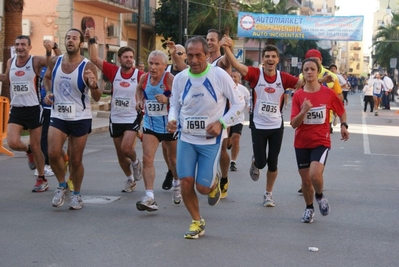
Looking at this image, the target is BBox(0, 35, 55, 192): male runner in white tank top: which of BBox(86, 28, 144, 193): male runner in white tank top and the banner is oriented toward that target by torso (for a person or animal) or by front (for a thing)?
the banner

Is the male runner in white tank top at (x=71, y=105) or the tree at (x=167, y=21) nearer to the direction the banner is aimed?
the male runner in white tank top

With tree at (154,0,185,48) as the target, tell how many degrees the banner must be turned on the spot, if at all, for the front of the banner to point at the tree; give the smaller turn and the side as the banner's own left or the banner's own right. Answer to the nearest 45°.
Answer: approximately 90° to the banner's own right

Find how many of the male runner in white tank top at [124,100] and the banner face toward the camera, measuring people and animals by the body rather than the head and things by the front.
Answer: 2

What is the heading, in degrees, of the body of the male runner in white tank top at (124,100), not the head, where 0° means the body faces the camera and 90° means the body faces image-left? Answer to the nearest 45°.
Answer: approximately 0°

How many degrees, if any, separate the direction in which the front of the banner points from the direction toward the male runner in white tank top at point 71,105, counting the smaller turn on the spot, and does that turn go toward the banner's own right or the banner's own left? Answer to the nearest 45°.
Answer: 0° — it already faces them

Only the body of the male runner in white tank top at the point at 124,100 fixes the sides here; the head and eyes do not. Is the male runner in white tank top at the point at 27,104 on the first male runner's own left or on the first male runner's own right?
on the first male runner's own right

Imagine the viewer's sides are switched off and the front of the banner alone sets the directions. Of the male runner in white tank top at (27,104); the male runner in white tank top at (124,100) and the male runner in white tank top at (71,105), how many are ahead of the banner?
3

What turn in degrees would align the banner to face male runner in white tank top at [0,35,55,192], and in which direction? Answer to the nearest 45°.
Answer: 0° — it already faces them
